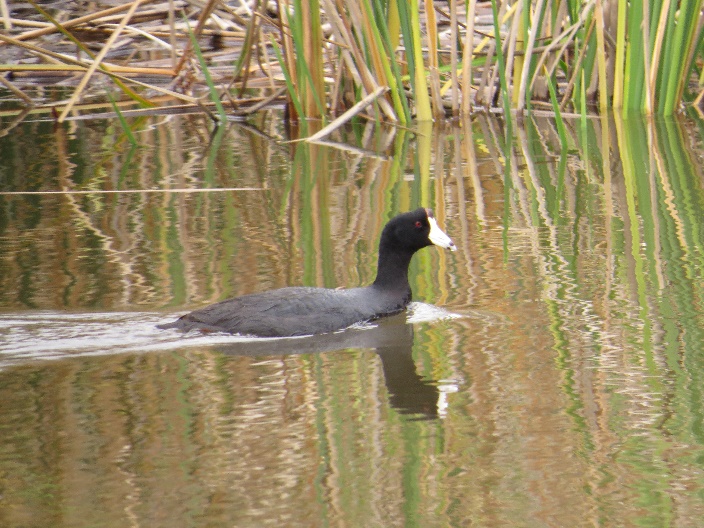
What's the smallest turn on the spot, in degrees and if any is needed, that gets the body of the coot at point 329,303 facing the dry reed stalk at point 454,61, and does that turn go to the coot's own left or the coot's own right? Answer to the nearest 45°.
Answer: approximately 90° to the coot's own left

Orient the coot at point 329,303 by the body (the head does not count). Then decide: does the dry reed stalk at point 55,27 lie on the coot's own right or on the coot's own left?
on the coot's own left

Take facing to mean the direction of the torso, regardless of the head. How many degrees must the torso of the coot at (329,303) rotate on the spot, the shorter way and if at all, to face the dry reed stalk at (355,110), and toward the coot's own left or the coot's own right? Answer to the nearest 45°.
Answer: approximately 90° to the coot's own left

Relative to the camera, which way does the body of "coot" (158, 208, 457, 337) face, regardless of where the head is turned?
to the viewer's right

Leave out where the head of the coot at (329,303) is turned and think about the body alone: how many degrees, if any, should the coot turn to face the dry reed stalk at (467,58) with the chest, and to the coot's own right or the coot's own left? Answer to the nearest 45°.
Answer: approximately 90° to the coot's own left

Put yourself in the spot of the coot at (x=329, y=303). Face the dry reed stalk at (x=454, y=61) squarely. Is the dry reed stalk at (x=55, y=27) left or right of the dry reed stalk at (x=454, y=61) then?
left
